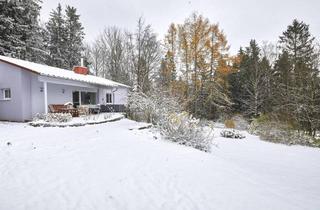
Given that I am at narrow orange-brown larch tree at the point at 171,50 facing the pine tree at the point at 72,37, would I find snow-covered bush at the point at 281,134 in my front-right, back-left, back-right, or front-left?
back-left

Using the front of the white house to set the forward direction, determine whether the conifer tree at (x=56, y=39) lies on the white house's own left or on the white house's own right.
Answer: on the white house's own left

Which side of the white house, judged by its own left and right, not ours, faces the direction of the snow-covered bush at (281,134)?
front

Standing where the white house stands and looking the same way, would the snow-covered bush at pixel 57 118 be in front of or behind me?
in front

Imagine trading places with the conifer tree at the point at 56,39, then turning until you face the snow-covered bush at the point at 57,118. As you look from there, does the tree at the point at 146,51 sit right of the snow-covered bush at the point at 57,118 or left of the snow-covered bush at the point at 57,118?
left

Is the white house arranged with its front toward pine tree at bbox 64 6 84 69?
no

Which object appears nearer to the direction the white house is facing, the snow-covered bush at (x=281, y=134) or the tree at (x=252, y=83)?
the snow-covered bush

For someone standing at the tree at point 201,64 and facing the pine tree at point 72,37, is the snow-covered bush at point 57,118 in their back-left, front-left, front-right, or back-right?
front-left

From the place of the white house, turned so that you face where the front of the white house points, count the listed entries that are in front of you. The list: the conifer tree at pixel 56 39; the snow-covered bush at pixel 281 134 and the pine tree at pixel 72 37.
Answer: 1

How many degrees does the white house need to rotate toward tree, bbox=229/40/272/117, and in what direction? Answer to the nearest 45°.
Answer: approximately 45° to its left

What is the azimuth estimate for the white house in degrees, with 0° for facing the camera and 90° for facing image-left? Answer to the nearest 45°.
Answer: approximately 315°

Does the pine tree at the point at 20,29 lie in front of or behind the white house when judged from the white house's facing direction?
behind

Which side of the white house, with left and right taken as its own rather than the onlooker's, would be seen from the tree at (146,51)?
left

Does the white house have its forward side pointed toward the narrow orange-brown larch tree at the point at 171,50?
no

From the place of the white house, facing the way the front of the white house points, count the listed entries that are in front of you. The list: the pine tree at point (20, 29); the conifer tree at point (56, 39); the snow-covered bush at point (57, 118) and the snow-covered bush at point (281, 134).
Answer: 2

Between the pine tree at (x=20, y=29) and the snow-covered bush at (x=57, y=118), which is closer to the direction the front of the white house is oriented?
the snow-covered bush

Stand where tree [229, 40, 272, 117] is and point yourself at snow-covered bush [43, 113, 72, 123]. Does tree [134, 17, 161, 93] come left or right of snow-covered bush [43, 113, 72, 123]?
right
